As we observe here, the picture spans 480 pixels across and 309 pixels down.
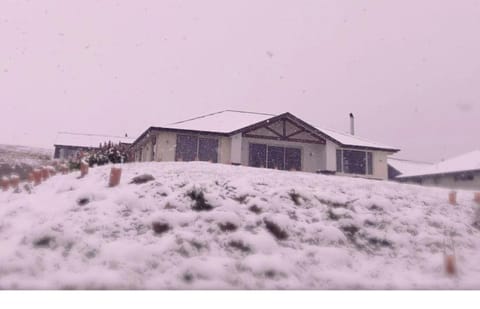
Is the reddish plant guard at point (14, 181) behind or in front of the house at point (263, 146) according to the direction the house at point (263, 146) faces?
in front

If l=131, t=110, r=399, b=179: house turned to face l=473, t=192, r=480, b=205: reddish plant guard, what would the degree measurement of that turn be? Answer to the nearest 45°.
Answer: approximately 45° to its left

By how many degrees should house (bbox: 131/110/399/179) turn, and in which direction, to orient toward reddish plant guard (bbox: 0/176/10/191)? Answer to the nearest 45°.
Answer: approximately 45° to its right

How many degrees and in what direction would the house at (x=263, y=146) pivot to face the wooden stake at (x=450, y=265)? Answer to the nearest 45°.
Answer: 0° — it already faces it

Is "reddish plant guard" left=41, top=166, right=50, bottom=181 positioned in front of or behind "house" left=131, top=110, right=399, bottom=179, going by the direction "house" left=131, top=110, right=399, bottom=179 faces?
in front

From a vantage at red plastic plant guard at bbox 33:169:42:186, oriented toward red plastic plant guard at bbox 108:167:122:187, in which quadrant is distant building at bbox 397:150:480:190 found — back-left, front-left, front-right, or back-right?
front-left

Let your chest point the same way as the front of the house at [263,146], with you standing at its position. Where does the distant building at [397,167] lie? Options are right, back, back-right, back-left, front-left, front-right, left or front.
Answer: left

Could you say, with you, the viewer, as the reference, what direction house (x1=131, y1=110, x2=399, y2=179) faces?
facing the viewer

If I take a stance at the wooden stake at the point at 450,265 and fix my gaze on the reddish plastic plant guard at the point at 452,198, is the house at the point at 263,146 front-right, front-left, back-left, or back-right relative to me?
front-left
